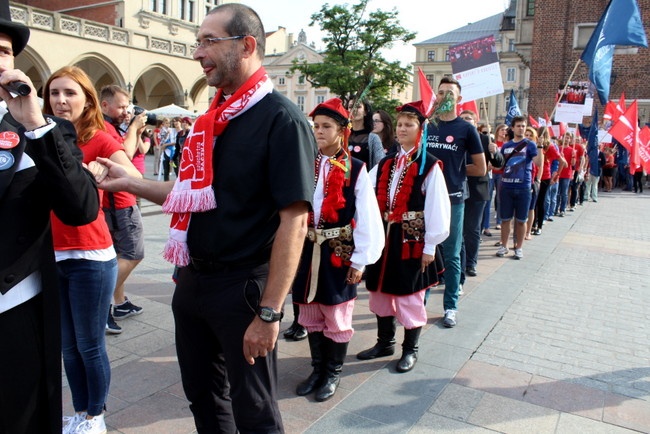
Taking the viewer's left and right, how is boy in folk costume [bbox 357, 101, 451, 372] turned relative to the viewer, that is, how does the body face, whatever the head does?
facing the viewer and to the left of the viewer

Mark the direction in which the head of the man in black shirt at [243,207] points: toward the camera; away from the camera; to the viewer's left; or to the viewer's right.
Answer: to the viewer's left

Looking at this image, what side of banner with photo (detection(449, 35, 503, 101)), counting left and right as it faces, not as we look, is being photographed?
front

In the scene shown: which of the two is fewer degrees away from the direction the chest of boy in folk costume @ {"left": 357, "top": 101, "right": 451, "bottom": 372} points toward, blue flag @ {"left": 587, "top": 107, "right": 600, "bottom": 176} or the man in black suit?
the man in black suit

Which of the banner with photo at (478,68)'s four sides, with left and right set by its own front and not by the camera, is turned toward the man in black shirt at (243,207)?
front

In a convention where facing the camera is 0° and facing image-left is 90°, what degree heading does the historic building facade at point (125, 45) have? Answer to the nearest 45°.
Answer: approximately 315°

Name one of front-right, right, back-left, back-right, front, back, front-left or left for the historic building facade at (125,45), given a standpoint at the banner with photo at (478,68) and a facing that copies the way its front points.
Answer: back-right

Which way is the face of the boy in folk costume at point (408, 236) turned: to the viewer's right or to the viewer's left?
to the viewer's left

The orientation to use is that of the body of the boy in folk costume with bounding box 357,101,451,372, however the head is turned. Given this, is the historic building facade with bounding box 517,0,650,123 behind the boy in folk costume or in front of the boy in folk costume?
behind

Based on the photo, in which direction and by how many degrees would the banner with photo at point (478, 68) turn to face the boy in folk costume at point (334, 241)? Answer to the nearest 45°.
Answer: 0° — it already faces them
